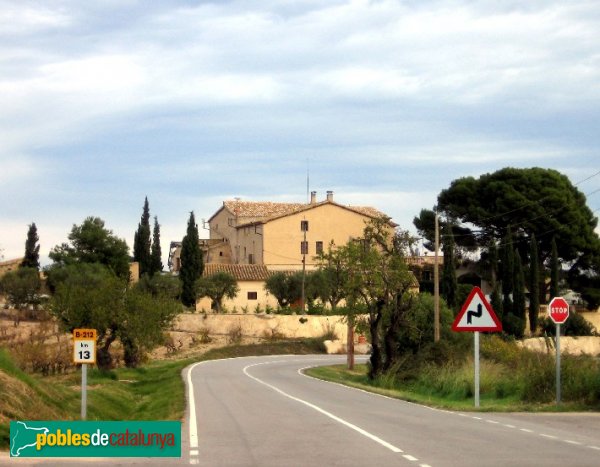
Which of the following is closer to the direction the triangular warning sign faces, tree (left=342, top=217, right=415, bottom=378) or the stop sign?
the stop sign

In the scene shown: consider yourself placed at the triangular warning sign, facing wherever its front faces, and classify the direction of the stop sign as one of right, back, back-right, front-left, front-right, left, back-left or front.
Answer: left

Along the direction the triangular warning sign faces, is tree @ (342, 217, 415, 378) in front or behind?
behind

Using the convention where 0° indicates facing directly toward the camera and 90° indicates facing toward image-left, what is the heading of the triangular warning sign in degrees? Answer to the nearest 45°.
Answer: approximately 0°
